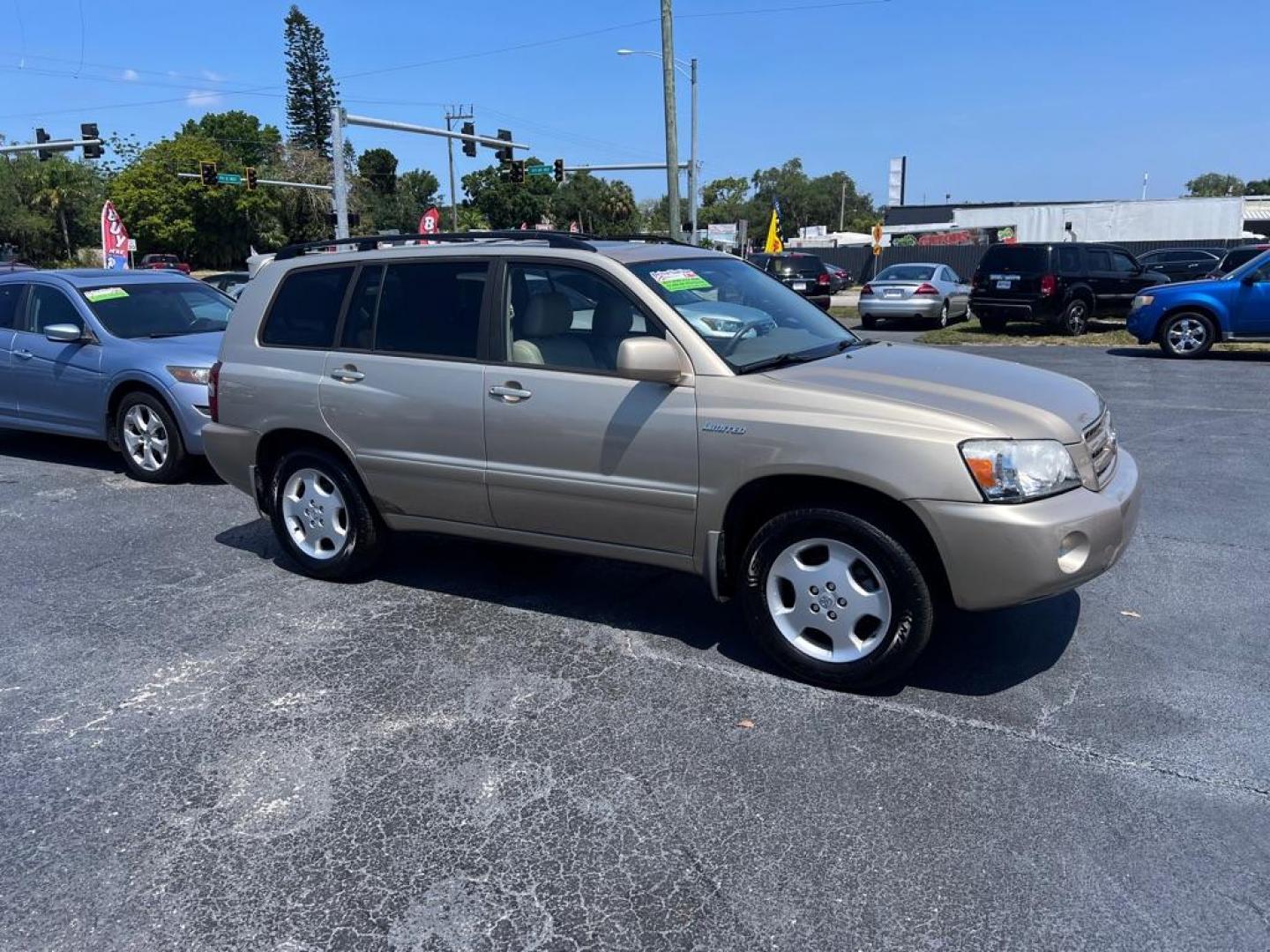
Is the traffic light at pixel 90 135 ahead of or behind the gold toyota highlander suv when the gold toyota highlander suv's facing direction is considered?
behind

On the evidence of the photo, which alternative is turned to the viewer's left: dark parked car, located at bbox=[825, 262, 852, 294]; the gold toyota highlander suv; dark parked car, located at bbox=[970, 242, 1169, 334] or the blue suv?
the blue suv

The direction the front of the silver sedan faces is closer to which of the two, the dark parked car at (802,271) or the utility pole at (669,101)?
the dark parked car

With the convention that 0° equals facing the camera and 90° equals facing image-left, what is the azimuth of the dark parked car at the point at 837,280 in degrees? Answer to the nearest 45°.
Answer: approximately 225°

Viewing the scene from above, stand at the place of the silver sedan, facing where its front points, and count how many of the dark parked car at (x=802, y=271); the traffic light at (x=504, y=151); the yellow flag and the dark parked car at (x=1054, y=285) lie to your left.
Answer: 3

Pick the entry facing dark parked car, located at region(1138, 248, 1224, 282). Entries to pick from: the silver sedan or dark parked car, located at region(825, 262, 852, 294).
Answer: the silver sedan

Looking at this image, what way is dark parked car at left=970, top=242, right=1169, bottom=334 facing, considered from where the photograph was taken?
facing away from the viewer and to the right of the viewer

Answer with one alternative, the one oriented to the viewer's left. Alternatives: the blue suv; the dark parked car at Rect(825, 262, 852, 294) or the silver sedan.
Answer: the blue suv

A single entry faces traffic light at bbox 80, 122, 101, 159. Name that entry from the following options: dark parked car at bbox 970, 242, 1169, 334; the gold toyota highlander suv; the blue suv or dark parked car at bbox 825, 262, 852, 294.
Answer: the blue suv

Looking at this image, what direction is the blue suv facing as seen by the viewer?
to the viewer's left

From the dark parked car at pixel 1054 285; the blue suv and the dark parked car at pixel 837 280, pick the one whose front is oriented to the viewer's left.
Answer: the blue suv

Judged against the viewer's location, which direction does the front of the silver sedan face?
facing away from the viewer and to the right of the viewer

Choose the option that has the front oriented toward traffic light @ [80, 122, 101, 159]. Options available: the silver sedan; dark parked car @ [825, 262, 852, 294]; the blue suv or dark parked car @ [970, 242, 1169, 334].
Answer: the blue suv
